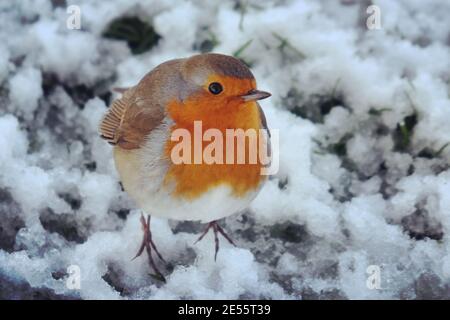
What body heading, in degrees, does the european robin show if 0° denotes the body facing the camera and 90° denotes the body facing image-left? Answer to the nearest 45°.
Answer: approximately 315°
